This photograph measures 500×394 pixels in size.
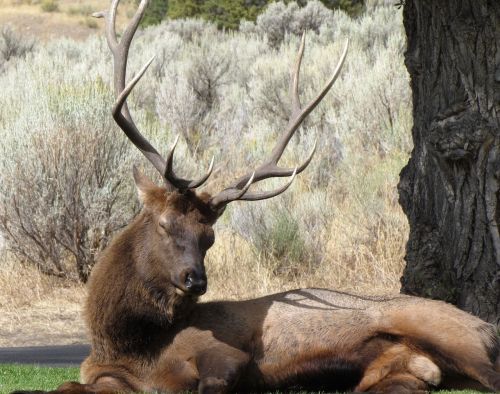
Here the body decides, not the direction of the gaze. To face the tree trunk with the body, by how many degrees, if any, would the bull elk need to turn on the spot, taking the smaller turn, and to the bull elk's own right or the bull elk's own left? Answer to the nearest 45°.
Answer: approximately 135° to the bull elk's own right

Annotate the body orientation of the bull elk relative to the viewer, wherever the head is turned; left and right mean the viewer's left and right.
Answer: facing to the left of the viewer
